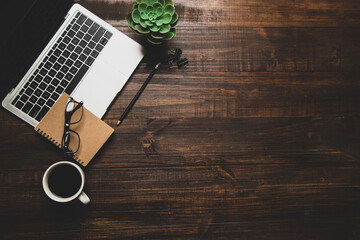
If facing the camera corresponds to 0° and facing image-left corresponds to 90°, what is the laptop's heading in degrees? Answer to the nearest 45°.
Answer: approximately 315°
